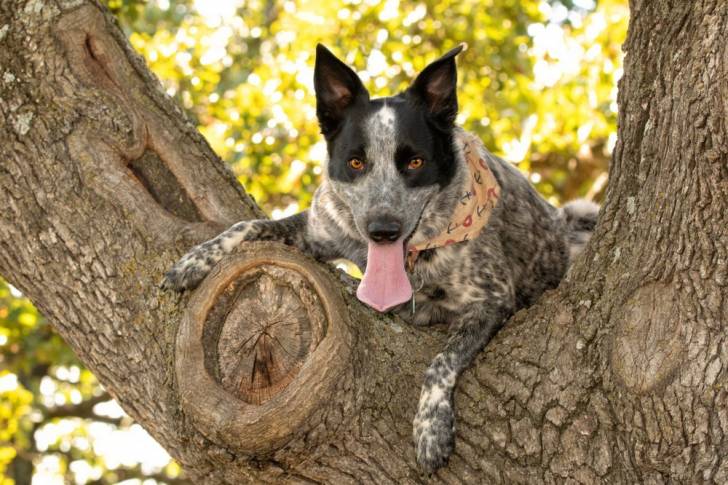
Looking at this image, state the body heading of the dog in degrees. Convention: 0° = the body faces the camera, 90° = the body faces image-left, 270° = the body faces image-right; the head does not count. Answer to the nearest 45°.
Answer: approximately 45°
